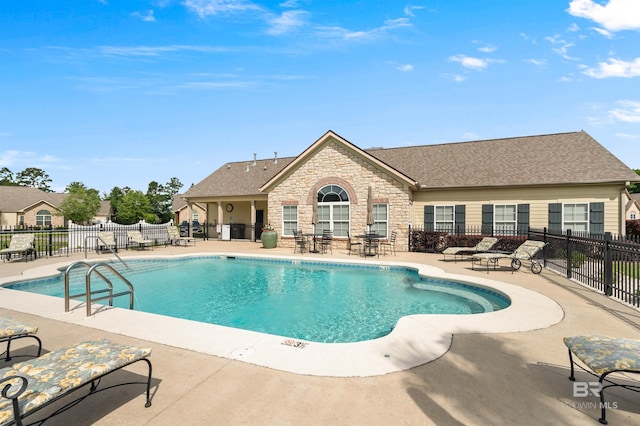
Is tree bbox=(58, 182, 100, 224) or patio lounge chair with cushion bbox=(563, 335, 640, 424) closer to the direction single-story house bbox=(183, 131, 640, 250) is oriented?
the patio lounge chair with cushion

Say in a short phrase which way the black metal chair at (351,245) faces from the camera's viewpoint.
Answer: facing to the right of the viewer

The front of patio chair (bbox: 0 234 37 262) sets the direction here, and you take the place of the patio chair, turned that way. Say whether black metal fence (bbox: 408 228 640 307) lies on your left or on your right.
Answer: on your left

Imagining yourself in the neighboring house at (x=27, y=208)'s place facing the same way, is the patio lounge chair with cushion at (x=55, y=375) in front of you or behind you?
in front

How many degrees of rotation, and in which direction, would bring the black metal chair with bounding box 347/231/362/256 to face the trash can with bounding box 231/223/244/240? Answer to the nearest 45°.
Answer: approximately 135° to its left

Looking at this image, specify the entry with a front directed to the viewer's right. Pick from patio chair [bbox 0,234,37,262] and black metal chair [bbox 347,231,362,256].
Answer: the black metal chair

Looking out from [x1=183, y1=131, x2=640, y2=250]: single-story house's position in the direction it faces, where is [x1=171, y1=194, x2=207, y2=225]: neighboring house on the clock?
The neighboring house is roughly at 4 o'clock from the single-story house.

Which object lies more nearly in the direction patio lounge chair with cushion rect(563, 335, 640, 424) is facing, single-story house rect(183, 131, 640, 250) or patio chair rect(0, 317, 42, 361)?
the patio chair

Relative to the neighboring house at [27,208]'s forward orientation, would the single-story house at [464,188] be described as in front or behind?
in front

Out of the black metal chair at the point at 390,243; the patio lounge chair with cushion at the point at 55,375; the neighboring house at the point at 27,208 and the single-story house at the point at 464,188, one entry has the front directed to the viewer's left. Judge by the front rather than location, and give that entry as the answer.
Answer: the black metal chair

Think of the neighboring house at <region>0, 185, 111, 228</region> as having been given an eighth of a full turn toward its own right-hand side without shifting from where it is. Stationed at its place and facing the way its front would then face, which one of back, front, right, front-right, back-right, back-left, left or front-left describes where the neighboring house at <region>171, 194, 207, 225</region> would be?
left

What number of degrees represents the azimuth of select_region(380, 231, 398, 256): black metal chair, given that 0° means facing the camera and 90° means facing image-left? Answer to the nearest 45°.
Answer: approximately 90°

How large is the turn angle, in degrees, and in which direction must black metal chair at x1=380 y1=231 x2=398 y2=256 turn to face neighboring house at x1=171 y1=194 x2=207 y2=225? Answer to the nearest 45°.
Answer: approximately 45° to its right

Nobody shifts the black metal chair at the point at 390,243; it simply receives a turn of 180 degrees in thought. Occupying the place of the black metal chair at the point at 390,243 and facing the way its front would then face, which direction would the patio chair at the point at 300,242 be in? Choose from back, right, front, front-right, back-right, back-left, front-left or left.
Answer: back

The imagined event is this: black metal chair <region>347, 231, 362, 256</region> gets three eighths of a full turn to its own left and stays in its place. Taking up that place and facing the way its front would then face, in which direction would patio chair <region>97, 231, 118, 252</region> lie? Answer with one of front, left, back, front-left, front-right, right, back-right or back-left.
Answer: front-left
